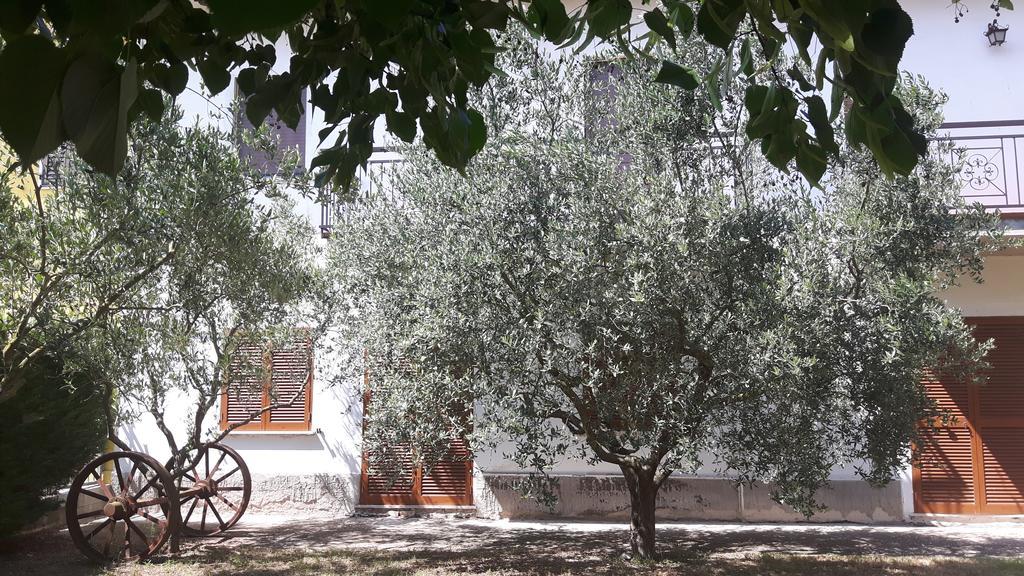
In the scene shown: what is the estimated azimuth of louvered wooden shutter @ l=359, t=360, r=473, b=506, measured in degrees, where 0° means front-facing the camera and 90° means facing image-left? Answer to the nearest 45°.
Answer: approximately 0°

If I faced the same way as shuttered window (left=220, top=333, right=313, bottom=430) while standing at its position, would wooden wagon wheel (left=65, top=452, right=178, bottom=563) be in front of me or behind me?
in front

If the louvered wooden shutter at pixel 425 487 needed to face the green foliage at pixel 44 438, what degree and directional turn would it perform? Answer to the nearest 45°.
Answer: approximately 45° to its right

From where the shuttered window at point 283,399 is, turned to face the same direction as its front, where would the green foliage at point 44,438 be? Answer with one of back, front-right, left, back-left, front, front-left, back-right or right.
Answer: front-right

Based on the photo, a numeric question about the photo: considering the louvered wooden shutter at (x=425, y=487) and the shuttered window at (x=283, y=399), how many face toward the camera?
2

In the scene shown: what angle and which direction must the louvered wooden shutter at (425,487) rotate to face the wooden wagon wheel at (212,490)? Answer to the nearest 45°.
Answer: approximately 45° to its right

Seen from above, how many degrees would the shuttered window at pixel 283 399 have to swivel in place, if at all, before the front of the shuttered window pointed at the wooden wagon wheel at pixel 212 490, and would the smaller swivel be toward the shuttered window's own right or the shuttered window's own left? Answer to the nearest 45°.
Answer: approximately 45° to the shuttered window's own right

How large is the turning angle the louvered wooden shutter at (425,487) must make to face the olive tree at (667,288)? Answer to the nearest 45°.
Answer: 0° — it already faces it

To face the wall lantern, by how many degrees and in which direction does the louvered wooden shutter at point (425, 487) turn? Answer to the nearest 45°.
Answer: approximately 90° to its left

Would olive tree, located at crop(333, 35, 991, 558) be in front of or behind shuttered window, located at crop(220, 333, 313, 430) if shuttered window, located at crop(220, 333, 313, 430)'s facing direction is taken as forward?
in front
